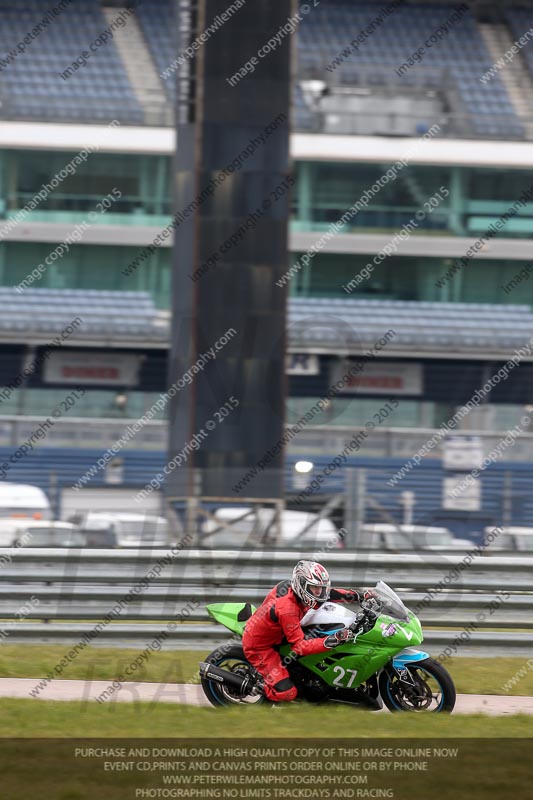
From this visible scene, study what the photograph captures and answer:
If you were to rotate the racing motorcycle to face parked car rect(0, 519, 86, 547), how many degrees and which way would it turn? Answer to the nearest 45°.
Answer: approximately 135° to its left

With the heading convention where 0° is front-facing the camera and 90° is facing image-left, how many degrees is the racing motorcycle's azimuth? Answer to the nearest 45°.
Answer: approximately 270°

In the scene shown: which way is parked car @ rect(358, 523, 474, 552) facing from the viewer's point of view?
to the viewer's right
